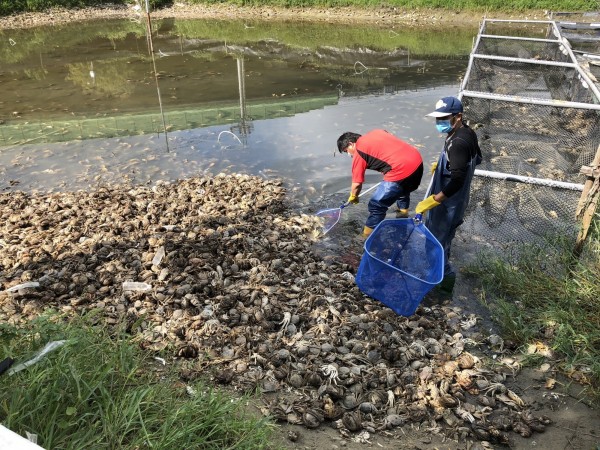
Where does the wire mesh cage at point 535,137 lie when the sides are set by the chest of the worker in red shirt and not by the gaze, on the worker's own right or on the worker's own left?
on the worker's own right

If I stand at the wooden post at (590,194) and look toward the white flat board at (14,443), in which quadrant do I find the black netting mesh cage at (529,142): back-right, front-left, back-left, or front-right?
back-right

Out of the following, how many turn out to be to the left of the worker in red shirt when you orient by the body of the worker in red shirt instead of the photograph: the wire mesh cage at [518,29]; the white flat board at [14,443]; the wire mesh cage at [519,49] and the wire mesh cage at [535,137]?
1

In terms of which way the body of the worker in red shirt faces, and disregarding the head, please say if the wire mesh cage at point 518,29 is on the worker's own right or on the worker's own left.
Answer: on the worker's own right

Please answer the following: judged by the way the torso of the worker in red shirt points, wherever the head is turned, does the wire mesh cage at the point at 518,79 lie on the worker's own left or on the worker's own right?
on the worker's own right

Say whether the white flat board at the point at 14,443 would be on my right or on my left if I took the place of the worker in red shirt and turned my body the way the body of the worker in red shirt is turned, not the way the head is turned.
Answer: on my left

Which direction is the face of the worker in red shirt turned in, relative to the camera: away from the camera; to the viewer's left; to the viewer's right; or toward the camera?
to the viewer's left

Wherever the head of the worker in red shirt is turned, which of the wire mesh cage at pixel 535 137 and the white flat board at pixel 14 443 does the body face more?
the white flat board

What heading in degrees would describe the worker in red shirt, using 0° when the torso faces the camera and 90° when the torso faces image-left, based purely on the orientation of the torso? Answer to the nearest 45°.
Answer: approximately 90°

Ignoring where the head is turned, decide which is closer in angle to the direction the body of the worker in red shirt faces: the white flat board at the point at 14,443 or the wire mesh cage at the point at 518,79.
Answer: the white flat board
